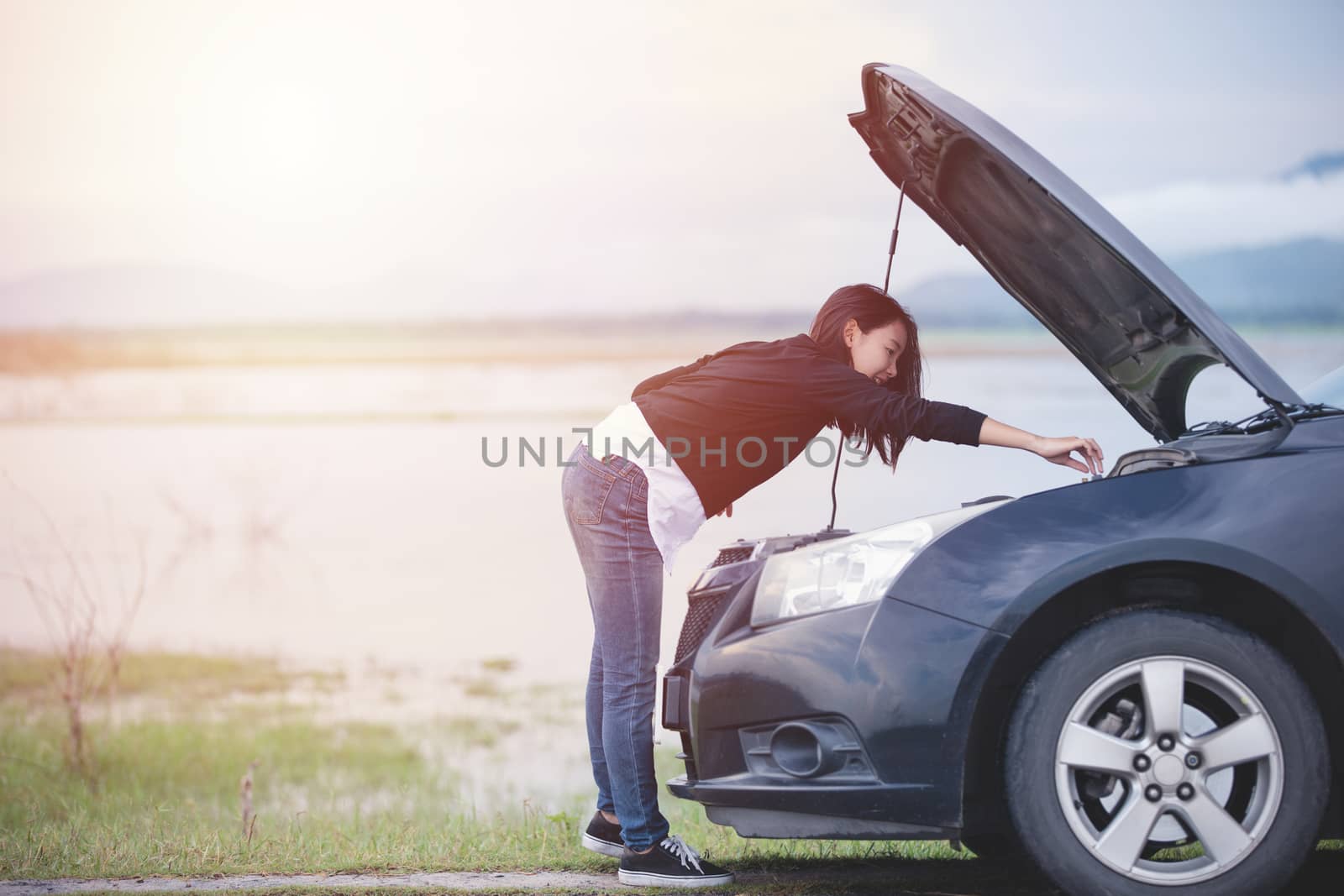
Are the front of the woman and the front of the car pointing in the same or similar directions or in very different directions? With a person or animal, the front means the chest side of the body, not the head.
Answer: very different directions

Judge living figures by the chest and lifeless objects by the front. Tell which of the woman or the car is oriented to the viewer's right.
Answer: the woman

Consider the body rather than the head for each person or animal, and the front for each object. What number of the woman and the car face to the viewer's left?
1

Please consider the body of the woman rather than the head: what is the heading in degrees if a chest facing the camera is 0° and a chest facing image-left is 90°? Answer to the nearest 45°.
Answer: approximately 270°

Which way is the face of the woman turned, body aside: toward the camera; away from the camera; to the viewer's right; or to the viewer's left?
to the viewer's right

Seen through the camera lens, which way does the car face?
facing to the left of the viewer
